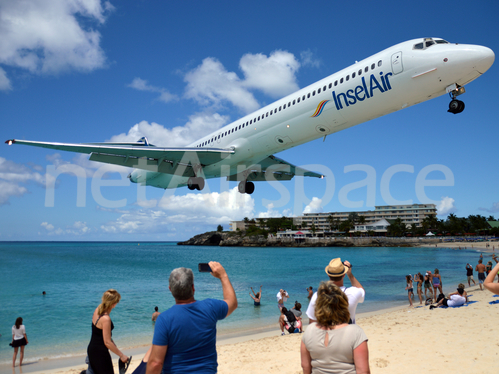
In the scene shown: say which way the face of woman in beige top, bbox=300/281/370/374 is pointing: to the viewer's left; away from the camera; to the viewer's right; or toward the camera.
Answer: away from the camera

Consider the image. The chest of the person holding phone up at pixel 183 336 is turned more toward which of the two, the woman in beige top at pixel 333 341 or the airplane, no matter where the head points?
the airplane

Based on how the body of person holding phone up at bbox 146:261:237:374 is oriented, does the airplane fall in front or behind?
in front

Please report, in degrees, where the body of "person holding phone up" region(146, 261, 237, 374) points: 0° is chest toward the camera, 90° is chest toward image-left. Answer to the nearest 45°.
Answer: approximately 180°

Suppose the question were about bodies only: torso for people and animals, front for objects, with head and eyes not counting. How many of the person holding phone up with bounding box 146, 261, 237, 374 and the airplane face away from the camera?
1

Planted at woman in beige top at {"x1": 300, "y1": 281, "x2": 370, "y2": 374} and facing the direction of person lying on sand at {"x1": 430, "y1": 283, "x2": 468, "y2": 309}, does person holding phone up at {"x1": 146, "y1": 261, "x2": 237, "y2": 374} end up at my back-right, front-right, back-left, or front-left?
back-left

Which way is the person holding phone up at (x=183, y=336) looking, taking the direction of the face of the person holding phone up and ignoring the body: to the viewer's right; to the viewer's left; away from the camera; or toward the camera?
away from the camera

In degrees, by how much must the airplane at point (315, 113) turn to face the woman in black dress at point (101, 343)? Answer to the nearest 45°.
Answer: approximately 90° to its right

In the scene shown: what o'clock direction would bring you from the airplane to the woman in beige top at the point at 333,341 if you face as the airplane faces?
The woman in beige top is roughly at 2 o'clock from the airplane.

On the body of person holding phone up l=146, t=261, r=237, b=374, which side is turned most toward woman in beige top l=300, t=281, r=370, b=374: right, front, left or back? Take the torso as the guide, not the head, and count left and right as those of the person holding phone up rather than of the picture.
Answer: right

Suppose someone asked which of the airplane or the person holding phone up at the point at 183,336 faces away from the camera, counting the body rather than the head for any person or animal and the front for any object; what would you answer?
the person holding phone up

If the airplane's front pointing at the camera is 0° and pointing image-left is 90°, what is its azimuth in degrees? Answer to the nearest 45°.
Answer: approximately 315°
